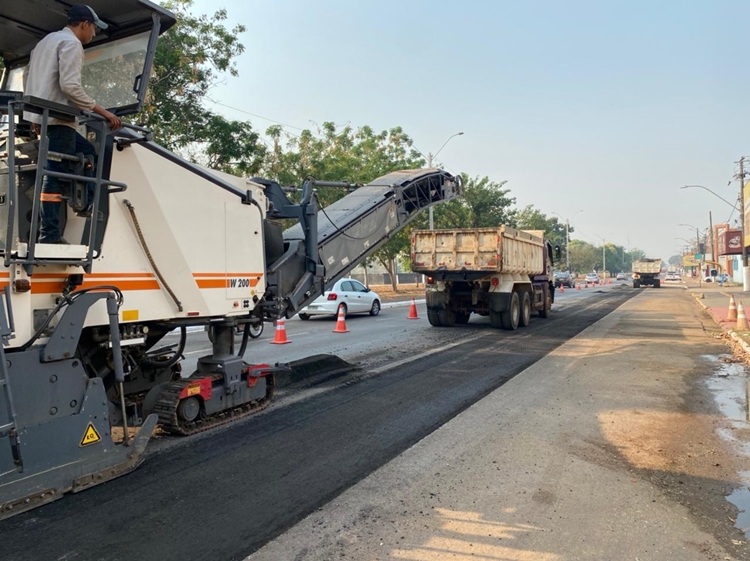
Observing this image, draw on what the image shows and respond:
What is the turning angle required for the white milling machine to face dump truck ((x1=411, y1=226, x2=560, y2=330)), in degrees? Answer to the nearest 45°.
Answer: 0° — it already faces it

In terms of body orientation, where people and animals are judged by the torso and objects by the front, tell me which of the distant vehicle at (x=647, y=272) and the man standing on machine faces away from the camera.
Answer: the distant vehicle

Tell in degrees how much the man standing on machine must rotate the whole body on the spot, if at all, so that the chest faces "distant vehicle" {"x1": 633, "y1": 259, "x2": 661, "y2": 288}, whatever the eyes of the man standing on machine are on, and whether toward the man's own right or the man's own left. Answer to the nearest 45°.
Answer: approximately 45° to the man's own left

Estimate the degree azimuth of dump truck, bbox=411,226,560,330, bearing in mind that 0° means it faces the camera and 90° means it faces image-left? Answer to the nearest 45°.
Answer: approximately 225°

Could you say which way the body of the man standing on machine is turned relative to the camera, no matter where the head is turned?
to the viewer's right

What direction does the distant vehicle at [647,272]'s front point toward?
away from the camera

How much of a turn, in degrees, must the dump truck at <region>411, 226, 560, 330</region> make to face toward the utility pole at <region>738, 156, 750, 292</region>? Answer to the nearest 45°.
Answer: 0° — it already faces it

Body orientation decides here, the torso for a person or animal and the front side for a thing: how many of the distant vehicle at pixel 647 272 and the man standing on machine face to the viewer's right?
1

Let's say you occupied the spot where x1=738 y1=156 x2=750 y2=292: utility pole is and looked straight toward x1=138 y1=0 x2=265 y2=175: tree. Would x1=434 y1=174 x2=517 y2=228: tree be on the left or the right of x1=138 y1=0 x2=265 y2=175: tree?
right
